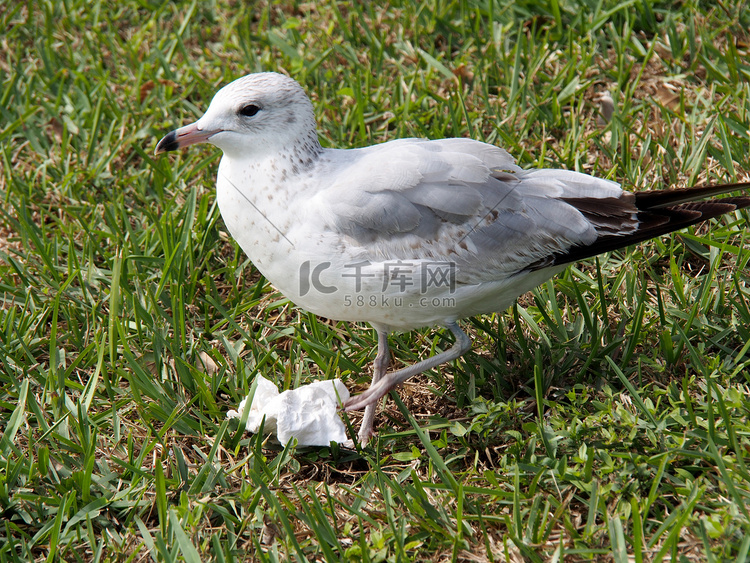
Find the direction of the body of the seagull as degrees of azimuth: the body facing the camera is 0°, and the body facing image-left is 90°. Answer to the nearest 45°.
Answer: approximately 90°
